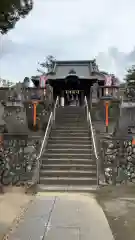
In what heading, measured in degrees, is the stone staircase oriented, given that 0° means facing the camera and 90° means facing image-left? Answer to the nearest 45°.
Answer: approximately 0°
